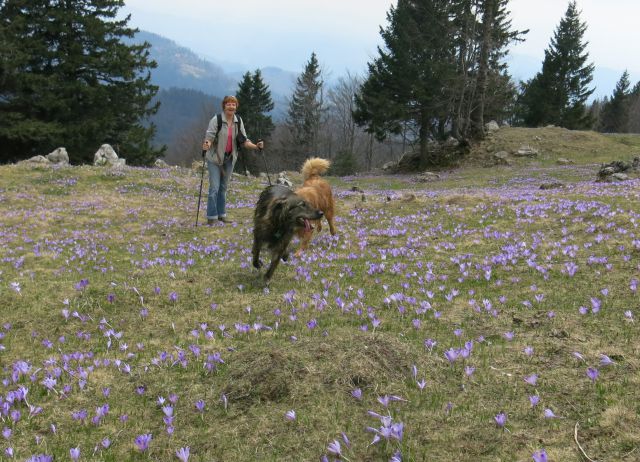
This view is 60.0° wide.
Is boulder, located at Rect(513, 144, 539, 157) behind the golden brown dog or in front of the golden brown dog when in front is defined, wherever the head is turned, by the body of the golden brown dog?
behind

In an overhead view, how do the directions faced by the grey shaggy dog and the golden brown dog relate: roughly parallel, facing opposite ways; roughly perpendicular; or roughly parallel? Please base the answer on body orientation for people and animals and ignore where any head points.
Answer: roughly perpendicular

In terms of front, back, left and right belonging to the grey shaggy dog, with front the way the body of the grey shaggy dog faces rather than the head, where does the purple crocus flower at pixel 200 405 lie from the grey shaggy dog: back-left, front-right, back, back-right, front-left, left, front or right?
front-right

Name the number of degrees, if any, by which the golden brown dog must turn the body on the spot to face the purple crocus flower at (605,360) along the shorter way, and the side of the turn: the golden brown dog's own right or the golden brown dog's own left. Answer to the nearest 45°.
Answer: approximately 45° to the golden brown dog's own left

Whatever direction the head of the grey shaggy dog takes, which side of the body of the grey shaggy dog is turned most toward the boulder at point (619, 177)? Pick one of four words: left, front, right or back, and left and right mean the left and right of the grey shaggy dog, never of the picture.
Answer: left

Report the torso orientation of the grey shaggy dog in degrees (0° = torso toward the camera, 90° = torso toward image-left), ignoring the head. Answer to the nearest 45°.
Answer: approximately 315°

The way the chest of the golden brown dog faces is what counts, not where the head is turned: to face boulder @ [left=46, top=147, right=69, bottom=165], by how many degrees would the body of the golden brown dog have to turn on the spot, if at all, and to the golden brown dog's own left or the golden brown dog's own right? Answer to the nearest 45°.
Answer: approximately 90° to the golden brown dog's own right

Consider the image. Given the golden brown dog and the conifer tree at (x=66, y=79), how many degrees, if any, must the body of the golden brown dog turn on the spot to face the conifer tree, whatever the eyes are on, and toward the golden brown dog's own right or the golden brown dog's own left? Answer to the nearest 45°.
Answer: approximately 90° to the golden brown dog's own right

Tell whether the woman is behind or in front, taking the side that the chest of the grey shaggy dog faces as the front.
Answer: behind

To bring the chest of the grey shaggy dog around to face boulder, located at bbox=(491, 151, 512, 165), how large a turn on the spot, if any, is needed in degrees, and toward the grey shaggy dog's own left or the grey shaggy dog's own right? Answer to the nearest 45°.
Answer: approximately 90° to the grey shaggy dog's own left

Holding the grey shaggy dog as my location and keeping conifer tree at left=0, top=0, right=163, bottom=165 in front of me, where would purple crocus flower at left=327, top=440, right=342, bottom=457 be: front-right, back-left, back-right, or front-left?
back-left

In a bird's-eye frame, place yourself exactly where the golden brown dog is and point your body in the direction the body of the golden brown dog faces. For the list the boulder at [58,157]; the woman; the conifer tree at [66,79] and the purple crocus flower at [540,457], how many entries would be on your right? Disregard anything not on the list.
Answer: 3

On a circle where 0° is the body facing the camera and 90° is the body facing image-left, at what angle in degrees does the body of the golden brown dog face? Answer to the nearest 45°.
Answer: approximately 45°
